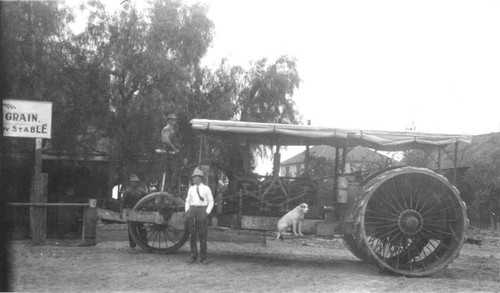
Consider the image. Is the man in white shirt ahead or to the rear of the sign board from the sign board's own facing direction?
ahead

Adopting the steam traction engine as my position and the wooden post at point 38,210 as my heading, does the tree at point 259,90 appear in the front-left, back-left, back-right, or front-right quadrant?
front-right

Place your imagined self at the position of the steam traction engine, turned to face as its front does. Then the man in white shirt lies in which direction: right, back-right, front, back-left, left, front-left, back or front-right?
front

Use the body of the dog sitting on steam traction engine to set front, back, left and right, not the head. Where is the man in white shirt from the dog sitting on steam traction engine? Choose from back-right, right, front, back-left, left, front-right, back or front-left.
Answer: back

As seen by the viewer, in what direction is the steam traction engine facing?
to the viewer's left

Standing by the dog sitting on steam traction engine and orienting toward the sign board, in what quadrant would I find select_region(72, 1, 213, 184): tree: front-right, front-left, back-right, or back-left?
front-right

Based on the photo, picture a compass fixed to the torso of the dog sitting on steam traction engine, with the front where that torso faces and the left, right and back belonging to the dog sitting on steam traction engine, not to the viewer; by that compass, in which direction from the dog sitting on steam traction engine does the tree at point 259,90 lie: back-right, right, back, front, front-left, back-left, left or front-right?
left

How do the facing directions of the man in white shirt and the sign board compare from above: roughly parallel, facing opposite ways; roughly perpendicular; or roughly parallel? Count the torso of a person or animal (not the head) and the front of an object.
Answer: roughly parallel

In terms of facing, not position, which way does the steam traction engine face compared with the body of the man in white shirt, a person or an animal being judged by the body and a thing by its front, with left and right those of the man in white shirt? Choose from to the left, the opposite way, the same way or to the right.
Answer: to the right

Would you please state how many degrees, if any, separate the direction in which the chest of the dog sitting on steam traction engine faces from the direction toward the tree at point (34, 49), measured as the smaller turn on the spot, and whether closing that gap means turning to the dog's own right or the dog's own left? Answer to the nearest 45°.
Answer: approximately 135° to the dog's own left

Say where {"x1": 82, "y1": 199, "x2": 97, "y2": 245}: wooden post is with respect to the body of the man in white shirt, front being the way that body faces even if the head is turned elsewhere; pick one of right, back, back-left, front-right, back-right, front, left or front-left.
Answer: back-right

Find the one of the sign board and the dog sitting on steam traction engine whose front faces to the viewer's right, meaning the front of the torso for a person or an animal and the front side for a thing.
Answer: the dog sitting on steam traction engine

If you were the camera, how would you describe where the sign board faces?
facing the viewer

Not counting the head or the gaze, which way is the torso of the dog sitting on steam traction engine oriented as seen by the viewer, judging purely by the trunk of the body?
to the viewer's right

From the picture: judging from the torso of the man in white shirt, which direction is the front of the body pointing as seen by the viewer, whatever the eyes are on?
toward the camera

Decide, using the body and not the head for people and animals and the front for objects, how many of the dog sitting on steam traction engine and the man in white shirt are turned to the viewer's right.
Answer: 1
